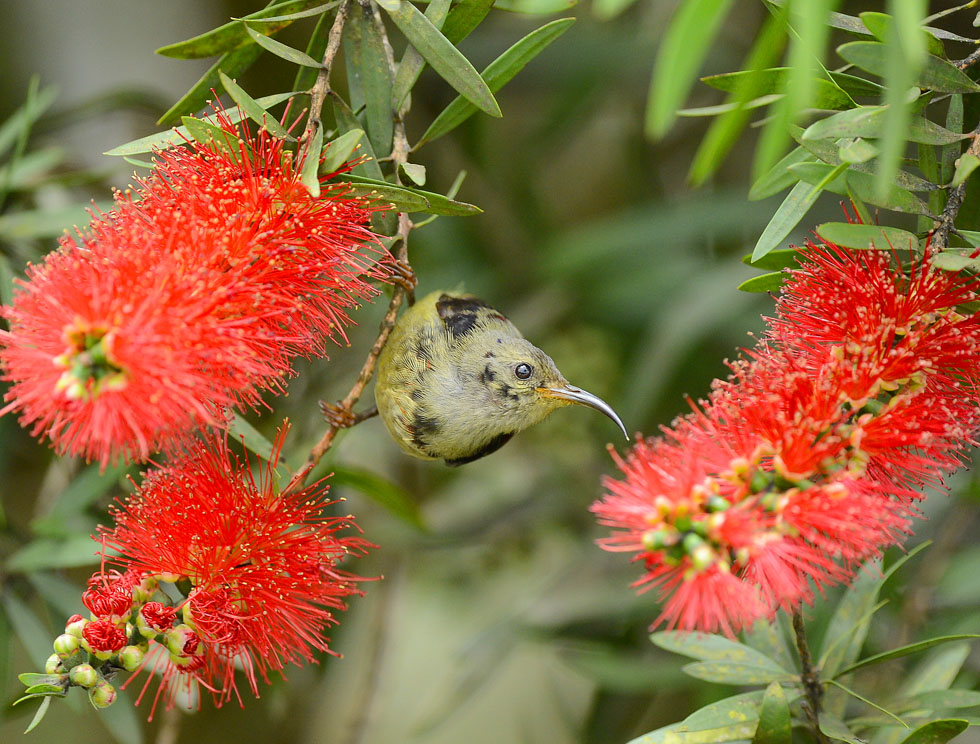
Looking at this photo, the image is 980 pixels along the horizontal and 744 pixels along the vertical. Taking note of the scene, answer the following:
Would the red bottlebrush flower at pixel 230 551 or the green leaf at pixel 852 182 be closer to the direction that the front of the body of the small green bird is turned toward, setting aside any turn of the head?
the green leaf

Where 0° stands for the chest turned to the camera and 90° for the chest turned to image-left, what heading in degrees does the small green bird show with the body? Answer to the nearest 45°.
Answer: approximately 270°

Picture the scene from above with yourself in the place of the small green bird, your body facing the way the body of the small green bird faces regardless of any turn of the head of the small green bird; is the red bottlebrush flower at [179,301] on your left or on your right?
on your right
